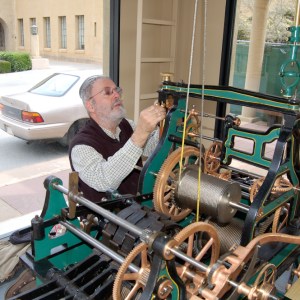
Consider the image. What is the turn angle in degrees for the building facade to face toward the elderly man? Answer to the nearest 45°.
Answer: approximately 45° to its left

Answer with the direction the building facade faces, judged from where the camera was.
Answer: facing the viewer and to the left of the viewer

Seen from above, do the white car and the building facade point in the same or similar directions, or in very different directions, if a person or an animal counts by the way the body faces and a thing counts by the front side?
very different directions
